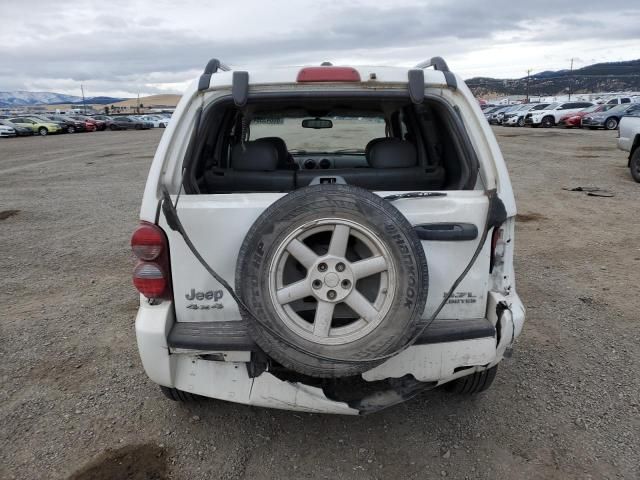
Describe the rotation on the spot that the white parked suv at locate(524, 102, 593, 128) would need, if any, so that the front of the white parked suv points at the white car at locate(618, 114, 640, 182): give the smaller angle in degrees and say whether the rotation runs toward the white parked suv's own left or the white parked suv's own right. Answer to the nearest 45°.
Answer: approximately 45° to the white parked suv's own left

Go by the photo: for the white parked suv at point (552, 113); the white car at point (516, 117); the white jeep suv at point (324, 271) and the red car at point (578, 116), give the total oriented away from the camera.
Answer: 1

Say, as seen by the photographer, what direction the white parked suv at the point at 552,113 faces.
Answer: facing the viewer and to the left of the viewer

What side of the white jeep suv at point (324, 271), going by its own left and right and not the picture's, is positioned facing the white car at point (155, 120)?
front

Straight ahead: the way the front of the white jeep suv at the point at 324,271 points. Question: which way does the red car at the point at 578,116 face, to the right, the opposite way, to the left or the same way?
to the left

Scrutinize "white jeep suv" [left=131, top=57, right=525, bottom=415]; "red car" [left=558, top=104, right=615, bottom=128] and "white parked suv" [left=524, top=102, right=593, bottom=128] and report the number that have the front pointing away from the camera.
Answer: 1

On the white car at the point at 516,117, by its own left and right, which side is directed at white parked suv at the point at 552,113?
left

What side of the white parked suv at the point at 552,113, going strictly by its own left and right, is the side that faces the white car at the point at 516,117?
right

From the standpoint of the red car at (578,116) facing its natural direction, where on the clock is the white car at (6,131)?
The white car is roughly at 1 o'clock from the red car.

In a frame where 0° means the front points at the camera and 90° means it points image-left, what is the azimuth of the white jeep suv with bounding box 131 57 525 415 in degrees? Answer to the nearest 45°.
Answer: approximately 180°

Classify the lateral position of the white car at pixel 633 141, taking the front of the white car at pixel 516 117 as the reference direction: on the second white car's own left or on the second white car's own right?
on the second white car's own left

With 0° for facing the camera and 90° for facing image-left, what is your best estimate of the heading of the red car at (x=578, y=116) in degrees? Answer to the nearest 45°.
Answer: approximately 45°

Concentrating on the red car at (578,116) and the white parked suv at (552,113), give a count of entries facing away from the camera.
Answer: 0

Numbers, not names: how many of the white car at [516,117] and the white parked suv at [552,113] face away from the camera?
0

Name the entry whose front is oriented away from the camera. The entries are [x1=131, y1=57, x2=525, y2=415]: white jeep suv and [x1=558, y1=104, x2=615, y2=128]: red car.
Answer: the white jeep suv
